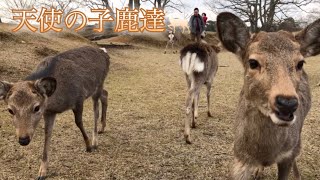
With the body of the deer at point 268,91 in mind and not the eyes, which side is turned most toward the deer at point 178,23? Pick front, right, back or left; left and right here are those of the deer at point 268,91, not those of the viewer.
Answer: back

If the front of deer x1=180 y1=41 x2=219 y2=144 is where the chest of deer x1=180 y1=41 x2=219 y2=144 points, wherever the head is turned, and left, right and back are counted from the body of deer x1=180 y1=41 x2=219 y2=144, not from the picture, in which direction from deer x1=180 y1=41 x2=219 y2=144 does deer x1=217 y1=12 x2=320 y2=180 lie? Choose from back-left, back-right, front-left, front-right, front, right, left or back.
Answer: back-right

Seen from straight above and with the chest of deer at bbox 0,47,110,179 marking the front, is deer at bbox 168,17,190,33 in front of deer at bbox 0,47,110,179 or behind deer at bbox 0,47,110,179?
behind

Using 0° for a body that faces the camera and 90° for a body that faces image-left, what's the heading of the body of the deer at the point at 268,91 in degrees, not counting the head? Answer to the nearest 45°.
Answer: approximately 0°
